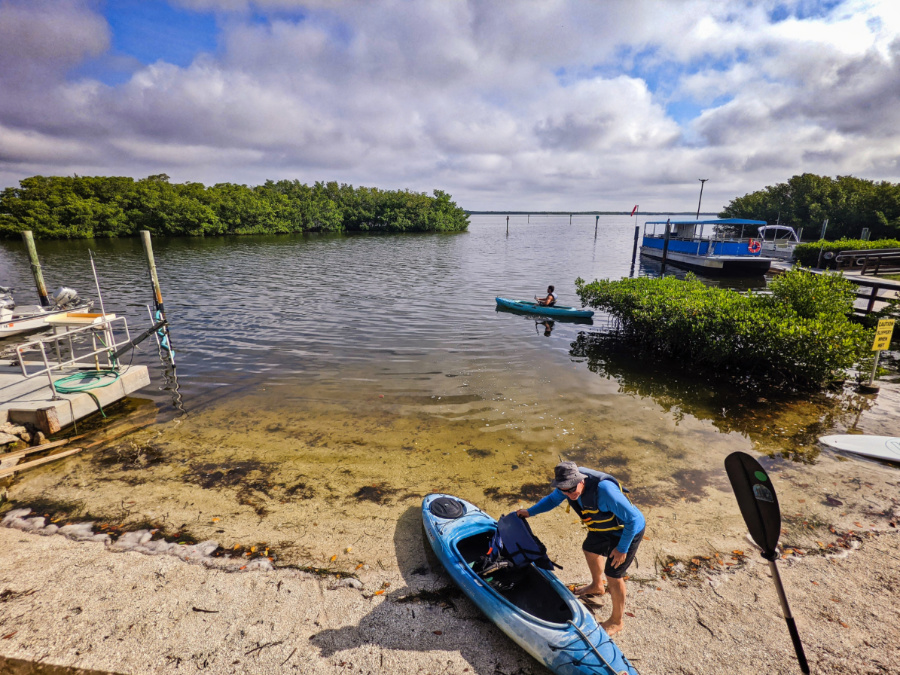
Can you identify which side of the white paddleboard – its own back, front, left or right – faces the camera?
left

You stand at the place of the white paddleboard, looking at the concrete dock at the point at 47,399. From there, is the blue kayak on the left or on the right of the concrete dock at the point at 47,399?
left

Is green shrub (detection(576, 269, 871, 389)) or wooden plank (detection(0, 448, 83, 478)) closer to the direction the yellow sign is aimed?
the wooden plank

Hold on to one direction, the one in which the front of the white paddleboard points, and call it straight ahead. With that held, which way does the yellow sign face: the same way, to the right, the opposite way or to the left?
to the left

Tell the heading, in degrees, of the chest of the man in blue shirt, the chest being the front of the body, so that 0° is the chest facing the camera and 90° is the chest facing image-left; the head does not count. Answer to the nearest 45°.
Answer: approximately 45°

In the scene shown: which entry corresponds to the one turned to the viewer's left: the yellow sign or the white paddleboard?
the white paddleboard

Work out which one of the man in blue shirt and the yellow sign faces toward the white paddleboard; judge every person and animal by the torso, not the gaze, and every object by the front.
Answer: the yellow sign

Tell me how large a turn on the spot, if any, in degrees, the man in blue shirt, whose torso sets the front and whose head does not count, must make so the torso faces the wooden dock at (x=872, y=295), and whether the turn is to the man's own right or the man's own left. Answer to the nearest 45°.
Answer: approximately 180°

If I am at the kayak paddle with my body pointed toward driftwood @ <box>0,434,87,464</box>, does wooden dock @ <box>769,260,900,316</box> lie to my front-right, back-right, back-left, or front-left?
back-right

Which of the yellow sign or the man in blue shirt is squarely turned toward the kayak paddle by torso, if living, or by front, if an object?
the yellow sign

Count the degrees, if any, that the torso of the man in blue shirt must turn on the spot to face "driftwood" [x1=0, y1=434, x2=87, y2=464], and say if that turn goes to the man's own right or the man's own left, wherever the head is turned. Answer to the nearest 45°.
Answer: approximately 45° to the man's own right

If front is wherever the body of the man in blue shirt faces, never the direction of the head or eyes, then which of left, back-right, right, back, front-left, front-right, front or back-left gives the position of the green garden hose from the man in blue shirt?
front-right

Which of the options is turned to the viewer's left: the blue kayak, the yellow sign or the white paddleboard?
the white paddleboard

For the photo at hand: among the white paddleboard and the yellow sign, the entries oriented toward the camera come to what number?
1

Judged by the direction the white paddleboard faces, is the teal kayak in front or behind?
in front

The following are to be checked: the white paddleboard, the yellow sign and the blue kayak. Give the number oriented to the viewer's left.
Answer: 1

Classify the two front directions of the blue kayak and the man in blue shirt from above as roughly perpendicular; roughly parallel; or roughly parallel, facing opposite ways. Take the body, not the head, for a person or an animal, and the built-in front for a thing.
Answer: roughly perpendicular

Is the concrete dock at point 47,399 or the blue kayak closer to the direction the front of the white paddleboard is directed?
the concrete dock
